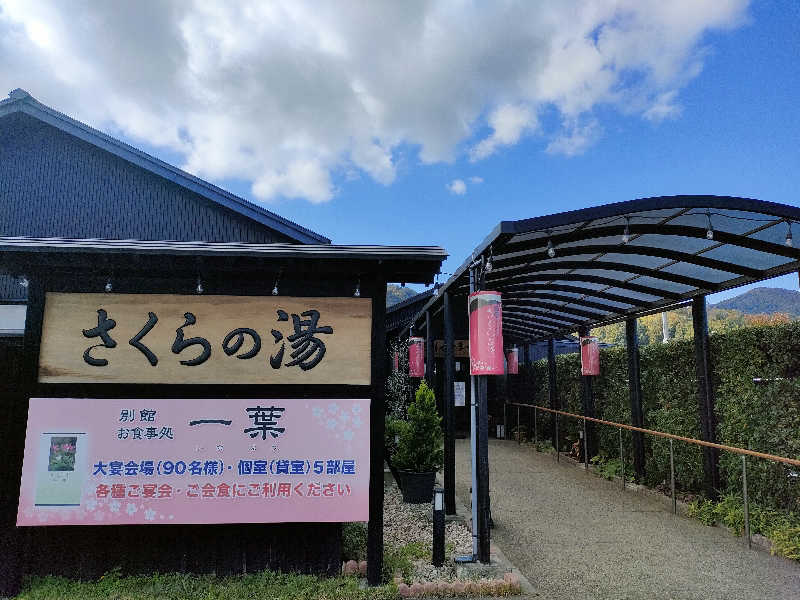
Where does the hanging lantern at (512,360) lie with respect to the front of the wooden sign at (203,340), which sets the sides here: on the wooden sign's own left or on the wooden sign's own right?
on the wooden sign's own left

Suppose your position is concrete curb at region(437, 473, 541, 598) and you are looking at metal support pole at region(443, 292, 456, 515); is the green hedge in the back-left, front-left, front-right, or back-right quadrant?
front-right

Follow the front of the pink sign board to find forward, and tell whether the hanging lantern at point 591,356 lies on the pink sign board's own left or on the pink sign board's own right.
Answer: on the pink sign board's own left

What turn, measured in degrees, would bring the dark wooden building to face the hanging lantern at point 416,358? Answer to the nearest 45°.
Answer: approximately 135° to its left

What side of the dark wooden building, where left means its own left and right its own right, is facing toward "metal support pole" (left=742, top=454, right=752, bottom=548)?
left

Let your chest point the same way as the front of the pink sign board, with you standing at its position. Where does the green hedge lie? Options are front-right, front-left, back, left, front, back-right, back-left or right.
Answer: left

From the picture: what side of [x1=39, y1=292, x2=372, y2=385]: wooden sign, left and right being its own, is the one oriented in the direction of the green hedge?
left

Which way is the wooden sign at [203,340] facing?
toward the camera

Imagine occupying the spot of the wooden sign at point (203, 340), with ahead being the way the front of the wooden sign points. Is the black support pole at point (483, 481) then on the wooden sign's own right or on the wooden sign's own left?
on the wooden sign's own left

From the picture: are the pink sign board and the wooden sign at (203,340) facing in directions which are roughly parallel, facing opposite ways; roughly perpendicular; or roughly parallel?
roughly parallel

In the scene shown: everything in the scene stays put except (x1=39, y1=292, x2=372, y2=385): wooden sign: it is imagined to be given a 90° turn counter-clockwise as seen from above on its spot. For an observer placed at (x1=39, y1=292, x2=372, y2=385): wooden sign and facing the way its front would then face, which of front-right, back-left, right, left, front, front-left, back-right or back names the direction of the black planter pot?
front-left

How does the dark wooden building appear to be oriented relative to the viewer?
toward the camera

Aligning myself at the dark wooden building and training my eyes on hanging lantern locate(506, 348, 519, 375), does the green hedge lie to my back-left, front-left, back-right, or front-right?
front-right

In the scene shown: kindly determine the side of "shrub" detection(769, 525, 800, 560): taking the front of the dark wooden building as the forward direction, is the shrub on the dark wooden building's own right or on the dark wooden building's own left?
on the dark wooden building's own left

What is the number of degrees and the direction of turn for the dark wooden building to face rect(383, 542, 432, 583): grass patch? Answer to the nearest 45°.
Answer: approximately 90° to its left

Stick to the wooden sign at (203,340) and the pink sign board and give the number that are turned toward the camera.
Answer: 2

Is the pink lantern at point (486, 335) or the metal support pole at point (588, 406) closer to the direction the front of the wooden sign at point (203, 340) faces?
the pink lantern
